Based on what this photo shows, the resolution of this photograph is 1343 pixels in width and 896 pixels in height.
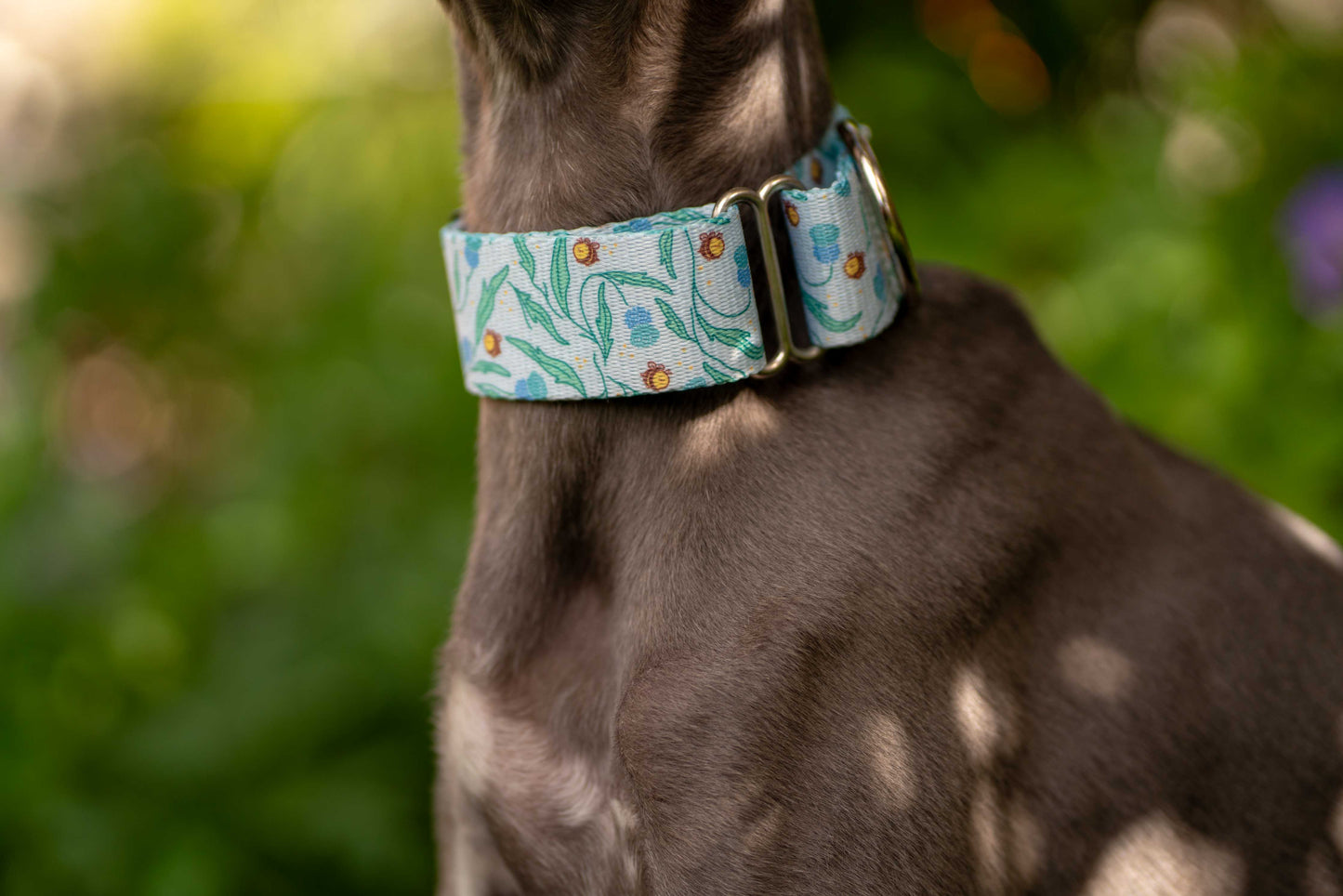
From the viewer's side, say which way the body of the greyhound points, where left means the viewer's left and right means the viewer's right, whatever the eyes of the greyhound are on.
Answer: facing the viewer and to the left of the viewer

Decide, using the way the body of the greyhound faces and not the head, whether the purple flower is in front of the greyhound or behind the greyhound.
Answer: behind
